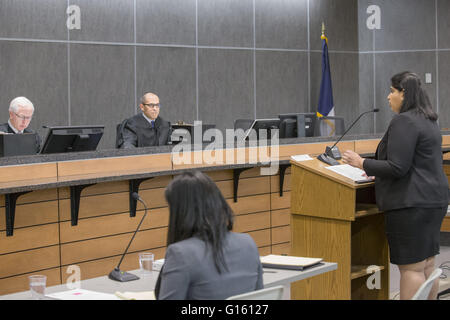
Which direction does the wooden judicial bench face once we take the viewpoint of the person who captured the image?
facing the viewer and to the right of the viewer

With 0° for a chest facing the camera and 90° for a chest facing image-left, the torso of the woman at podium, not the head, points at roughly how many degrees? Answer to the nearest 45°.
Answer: approximately 90°

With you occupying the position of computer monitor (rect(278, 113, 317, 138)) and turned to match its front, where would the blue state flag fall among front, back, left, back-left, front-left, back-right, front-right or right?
front

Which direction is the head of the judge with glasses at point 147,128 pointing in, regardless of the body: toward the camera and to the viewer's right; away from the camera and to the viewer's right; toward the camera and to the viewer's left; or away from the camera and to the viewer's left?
toward the camera and to the viewer's right

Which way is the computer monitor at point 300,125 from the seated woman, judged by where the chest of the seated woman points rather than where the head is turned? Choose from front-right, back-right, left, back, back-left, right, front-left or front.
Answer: front-right

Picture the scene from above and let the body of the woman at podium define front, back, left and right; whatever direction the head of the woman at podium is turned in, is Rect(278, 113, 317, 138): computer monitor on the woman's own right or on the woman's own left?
on the woman's own right

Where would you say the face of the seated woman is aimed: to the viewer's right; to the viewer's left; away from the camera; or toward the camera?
away from the camera

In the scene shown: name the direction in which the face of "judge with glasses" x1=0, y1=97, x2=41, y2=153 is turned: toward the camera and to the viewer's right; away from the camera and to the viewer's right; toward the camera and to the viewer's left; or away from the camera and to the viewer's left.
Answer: toward the camera and to the viewer's right

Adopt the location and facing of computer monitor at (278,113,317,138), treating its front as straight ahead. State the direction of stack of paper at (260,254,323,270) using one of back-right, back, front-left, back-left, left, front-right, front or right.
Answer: back

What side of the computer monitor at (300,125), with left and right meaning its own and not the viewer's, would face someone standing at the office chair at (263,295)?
back

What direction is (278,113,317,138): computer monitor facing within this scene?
away from the camera

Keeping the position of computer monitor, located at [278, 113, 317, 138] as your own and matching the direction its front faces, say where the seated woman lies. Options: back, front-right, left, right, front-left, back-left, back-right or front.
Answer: back
